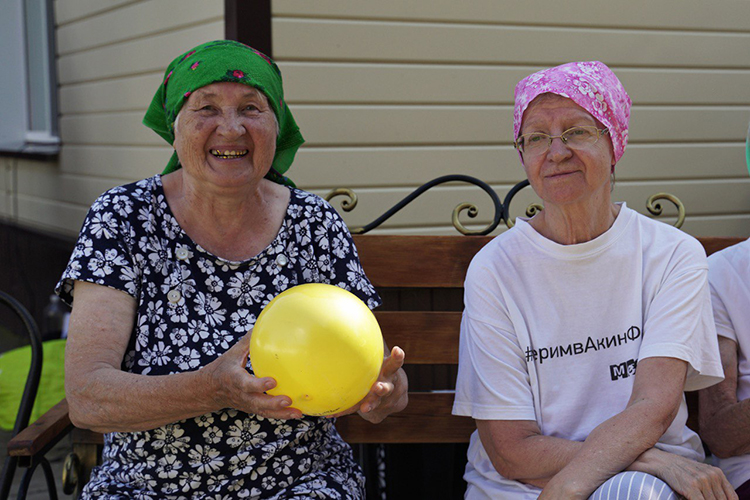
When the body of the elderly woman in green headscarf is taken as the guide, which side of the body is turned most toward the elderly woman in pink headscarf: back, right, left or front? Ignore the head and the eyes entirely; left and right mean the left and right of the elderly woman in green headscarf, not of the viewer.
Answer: left

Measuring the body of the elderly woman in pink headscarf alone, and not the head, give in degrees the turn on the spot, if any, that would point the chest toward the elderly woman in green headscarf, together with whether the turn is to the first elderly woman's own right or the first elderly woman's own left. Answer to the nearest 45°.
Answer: approximately 90° to the first elderly woman's own right

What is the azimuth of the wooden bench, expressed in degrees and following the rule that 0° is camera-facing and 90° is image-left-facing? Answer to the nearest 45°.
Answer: approximately 0°
